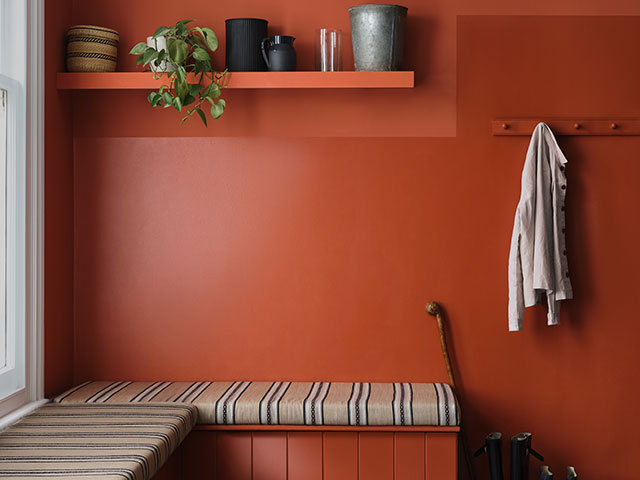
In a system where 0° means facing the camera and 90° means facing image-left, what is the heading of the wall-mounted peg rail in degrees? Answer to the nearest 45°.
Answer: approximately 0°

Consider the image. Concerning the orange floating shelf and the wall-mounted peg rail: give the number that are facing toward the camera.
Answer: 2
